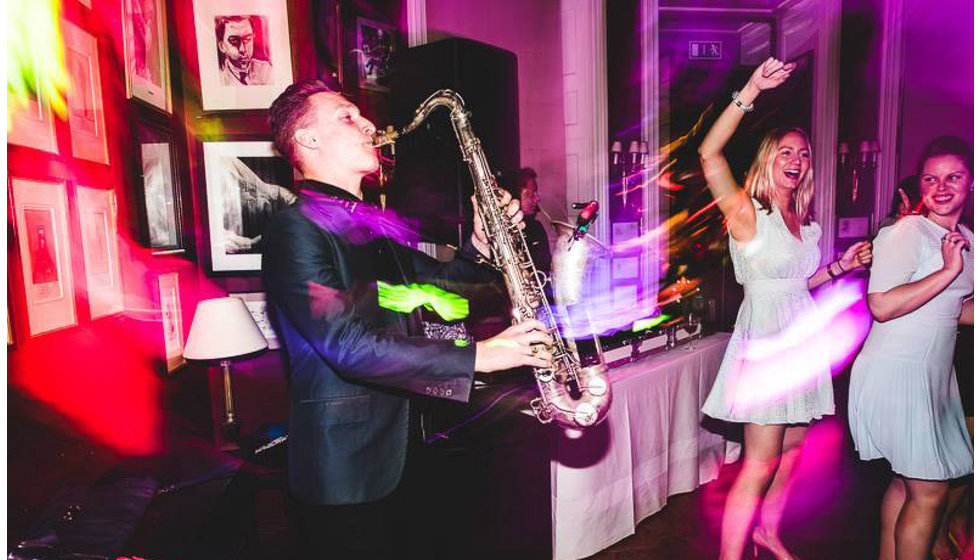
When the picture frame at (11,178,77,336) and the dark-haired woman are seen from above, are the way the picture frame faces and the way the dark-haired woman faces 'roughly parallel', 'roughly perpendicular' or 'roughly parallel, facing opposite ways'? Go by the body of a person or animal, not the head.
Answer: roughly perpendicular

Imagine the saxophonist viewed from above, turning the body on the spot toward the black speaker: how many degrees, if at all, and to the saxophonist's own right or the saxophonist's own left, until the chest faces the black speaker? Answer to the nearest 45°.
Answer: approximately 90° to the saxophonist's own left

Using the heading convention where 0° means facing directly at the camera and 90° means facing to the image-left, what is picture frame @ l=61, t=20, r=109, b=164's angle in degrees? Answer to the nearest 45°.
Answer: approximately 315°

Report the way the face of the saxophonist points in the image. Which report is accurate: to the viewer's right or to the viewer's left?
to the viewer's right

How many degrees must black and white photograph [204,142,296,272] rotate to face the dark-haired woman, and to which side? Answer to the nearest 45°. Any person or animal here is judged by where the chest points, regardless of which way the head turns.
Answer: approximately 45° to its left

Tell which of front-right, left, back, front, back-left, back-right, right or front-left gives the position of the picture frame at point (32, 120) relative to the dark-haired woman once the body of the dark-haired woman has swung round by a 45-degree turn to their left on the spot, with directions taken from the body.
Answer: back-right

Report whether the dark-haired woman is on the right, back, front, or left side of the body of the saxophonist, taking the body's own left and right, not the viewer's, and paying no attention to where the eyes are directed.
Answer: front

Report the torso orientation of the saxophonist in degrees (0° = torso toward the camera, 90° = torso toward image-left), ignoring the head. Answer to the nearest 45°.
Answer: approximately 270°

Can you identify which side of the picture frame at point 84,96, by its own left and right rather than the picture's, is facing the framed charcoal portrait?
left

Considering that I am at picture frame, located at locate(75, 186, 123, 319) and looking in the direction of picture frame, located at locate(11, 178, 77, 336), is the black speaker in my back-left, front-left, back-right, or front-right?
back-left

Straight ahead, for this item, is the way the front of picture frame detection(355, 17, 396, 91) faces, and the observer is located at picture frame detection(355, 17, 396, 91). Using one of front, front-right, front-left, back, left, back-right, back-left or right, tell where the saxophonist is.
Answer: front-right

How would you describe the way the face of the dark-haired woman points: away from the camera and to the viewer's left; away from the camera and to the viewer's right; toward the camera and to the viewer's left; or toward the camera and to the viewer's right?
toward the camera and to the viewer's left

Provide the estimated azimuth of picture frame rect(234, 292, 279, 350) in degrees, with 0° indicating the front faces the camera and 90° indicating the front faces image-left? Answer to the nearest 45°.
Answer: approximately 0°
